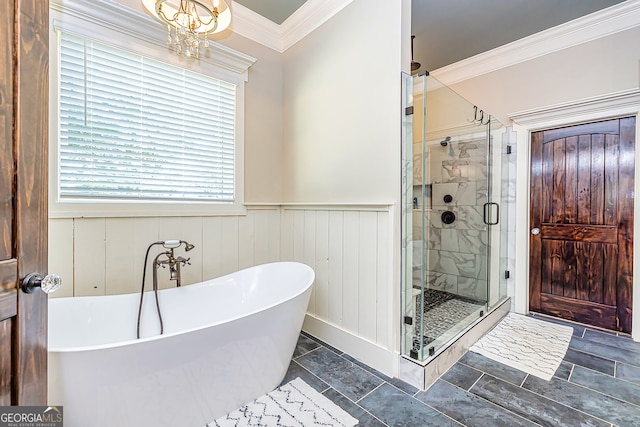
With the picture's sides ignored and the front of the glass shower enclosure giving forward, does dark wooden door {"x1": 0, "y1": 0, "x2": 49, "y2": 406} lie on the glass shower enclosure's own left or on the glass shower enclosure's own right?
on the glass shower enclosure's own right

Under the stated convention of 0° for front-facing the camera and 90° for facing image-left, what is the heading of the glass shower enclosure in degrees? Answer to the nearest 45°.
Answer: approximately 315°

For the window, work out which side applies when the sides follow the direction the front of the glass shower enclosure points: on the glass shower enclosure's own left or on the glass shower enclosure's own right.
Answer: on the glass shower enclosure's own right

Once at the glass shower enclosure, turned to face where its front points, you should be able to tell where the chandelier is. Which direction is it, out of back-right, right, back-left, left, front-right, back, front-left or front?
right

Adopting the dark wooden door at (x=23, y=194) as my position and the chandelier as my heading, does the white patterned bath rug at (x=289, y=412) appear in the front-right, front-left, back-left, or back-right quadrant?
front-right

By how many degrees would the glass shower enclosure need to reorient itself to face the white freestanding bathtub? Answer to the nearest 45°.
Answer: approximately 90° to its right
